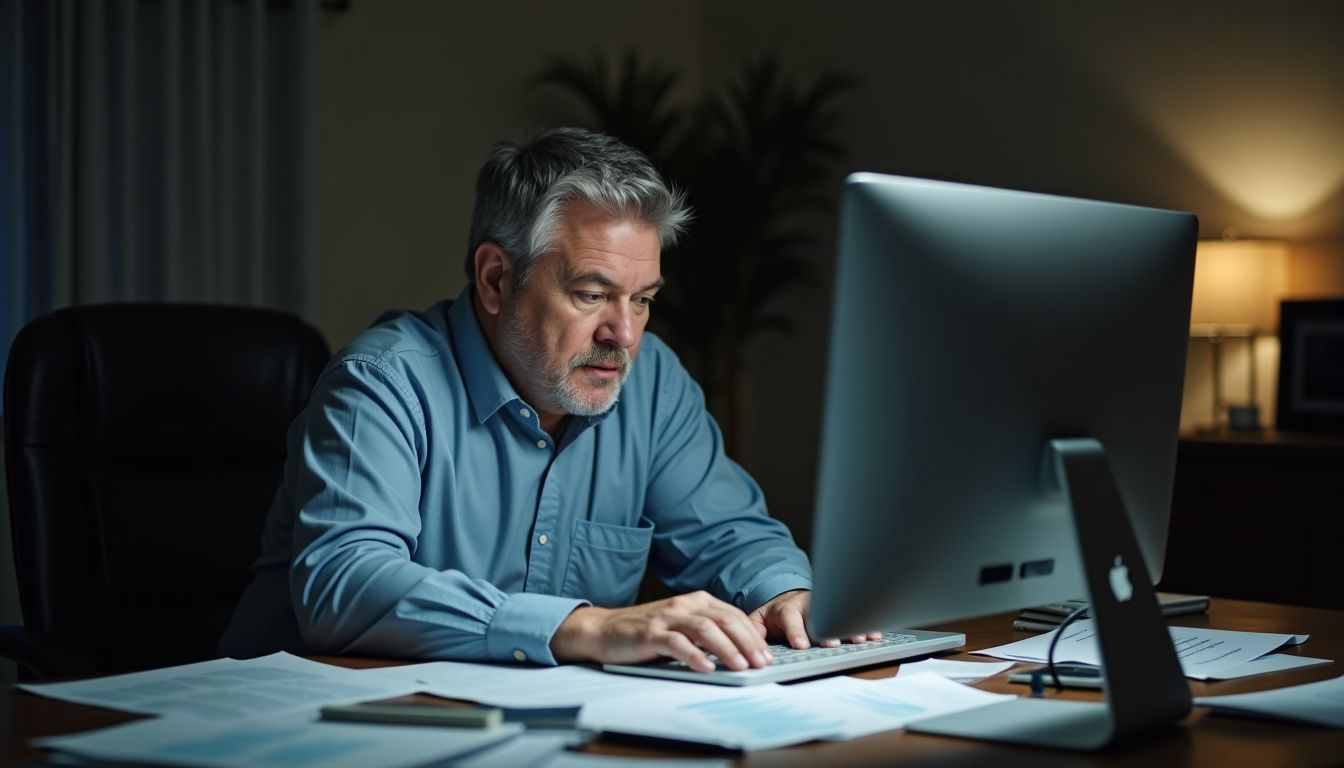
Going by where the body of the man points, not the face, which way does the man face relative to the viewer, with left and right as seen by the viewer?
facing the viewer and to the right of the viewer

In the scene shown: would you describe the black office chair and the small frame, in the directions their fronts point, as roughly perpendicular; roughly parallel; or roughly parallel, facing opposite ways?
roughly perpendicular

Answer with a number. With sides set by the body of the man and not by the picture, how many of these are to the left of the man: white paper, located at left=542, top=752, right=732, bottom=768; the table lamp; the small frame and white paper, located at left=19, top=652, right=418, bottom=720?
2

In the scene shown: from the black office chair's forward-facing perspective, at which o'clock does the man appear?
The man is roughly at 12 o'clock from the black office chair.

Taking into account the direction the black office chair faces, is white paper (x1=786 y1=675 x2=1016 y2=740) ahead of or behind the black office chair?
ahead

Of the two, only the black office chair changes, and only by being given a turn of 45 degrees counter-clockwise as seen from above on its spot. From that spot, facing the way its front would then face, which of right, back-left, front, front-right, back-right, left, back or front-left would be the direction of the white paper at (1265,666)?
front-right

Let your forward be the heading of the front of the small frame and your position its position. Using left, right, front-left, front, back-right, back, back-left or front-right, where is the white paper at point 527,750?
front

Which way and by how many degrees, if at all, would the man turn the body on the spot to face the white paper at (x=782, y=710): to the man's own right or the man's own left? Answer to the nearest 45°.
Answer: approximately 45° to the man's own right

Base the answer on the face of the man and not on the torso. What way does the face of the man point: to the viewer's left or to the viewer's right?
to the viewer's right

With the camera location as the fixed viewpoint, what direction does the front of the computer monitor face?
facing away from the viewer and to the left of the viewer

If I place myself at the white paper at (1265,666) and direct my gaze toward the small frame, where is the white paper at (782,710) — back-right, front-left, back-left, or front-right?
back-left

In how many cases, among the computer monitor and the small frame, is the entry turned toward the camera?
1
